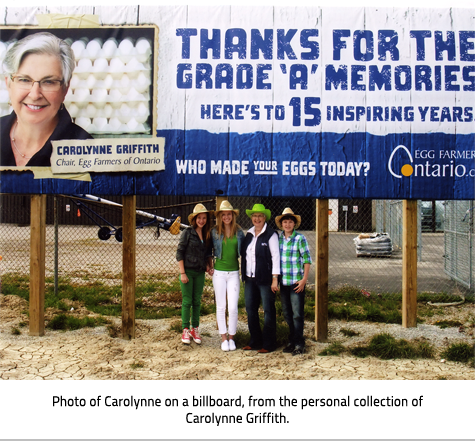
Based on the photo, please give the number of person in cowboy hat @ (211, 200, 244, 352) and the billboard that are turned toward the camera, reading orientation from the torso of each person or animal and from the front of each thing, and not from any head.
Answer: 2

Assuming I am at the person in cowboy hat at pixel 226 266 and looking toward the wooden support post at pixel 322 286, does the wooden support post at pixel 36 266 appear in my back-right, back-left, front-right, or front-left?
back-left

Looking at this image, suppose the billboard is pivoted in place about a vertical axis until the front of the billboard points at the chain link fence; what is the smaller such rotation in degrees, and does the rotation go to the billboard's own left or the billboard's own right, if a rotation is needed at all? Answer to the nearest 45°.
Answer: approximately 180°

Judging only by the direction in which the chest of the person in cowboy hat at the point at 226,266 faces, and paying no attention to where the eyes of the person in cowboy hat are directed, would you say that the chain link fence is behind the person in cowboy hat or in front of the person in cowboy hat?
behind

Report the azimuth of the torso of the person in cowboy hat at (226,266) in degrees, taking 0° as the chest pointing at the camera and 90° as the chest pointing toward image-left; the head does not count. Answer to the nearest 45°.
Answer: approximately 0°
